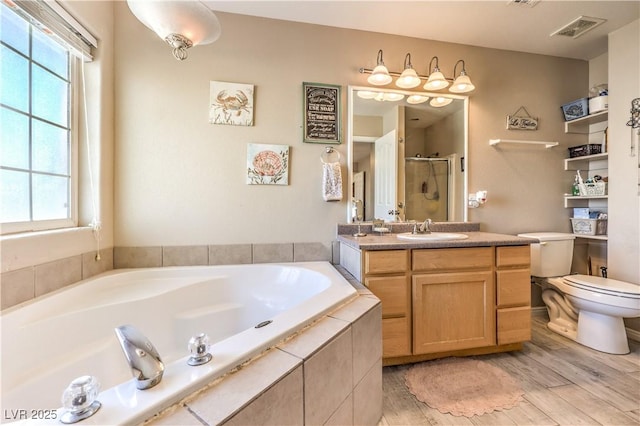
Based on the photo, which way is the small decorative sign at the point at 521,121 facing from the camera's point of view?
toward the camera

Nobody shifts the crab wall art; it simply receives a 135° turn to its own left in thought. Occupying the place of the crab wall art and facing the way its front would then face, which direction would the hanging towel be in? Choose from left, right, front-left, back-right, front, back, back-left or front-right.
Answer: front-right

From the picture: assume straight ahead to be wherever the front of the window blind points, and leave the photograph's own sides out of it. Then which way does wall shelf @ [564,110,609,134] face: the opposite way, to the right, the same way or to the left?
the opposite way

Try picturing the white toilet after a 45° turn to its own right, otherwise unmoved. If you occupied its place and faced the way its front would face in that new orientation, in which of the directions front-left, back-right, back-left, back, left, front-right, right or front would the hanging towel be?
front-right

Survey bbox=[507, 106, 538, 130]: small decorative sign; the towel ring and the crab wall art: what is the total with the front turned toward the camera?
3

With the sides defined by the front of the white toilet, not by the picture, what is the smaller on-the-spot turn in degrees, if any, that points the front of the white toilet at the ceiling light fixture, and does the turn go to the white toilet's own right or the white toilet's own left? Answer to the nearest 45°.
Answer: approximately 90° to the white toilet's own right

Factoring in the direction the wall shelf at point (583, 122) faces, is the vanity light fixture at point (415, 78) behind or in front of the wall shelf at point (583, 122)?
in front

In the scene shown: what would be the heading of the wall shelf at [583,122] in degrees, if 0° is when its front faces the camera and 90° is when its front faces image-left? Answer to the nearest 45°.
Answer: approximately 45°

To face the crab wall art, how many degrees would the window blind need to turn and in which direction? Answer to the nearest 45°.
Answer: approximately 45° to its left

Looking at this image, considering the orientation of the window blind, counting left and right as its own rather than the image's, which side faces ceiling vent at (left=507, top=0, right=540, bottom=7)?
front

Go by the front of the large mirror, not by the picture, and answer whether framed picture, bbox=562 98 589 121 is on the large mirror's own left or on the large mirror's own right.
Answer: on the large mirror's own left

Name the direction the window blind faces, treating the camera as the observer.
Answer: facing the viewer and to the right of the viewer

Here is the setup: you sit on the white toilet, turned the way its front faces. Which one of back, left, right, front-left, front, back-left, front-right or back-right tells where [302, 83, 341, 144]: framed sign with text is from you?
right

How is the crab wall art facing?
toward the camera
